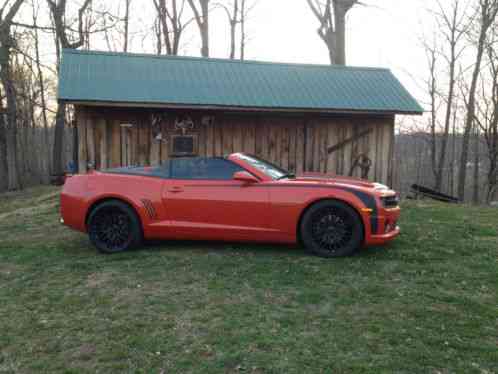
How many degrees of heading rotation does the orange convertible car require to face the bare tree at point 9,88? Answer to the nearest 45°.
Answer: approximately 135° to its left

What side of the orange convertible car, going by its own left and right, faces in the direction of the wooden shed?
left

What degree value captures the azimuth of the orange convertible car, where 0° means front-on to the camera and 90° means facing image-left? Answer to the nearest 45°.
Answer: approximately 270°

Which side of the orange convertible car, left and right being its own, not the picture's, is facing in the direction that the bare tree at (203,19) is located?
left

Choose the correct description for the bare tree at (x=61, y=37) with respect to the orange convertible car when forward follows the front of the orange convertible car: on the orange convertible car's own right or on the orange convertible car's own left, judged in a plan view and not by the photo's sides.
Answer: on the orange convertible car's own left
